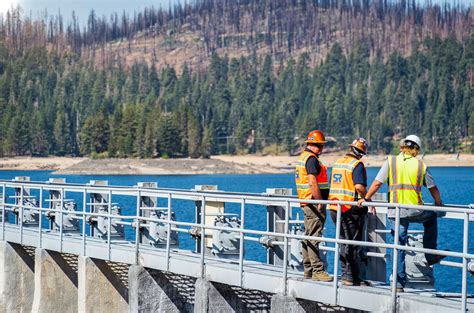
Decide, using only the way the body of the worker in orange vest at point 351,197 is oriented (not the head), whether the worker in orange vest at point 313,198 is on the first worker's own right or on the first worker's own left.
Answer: on the first worker's own left

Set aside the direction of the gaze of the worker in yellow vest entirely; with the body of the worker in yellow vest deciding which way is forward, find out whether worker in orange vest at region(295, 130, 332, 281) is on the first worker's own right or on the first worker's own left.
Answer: on the first worker's own left

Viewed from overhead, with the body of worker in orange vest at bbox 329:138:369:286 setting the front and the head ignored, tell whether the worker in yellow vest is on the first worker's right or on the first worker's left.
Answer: on the first worker's right

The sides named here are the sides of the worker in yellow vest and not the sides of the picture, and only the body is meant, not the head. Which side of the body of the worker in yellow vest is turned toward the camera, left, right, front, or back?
back

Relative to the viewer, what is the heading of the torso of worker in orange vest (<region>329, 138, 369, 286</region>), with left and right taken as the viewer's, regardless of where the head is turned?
facing away from the viewer and to the right of the viewer
